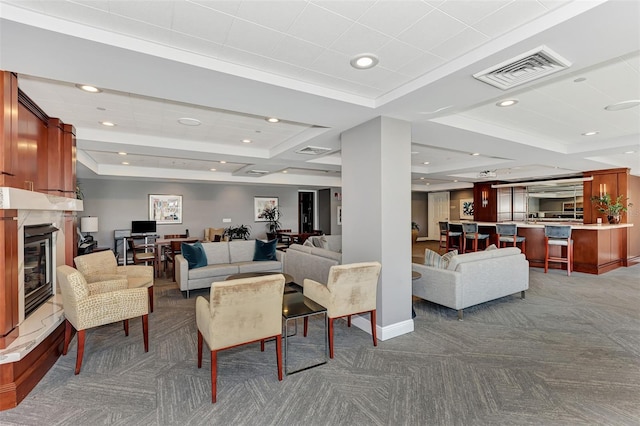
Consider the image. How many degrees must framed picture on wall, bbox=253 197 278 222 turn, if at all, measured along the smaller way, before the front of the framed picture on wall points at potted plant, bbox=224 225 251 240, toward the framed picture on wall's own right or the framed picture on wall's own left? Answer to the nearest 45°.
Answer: approximately 45° to the framed picture on wall's own right

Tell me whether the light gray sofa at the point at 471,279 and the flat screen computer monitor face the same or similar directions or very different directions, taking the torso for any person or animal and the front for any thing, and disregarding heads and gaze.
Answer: very different directions

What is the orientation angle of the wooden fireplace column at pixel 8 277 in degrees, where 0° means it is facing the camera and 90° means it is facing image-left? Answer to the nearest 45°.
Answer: approximately 315°

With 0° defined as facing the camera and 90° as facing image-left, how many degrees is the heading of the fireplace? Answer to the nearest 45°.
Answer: approximately 315°

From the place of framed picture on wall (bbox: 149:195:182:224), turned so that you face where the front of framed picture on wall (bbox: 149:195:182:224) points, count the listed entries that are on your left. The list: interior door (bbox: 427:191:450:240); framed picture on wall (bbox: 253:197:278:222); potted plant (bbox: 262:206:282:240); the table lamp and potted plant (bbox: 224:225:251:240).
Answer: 4

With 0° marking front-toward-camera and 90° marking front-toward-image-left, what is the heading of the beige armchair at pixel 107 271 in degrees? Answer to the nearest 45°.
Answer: approximately 315°
